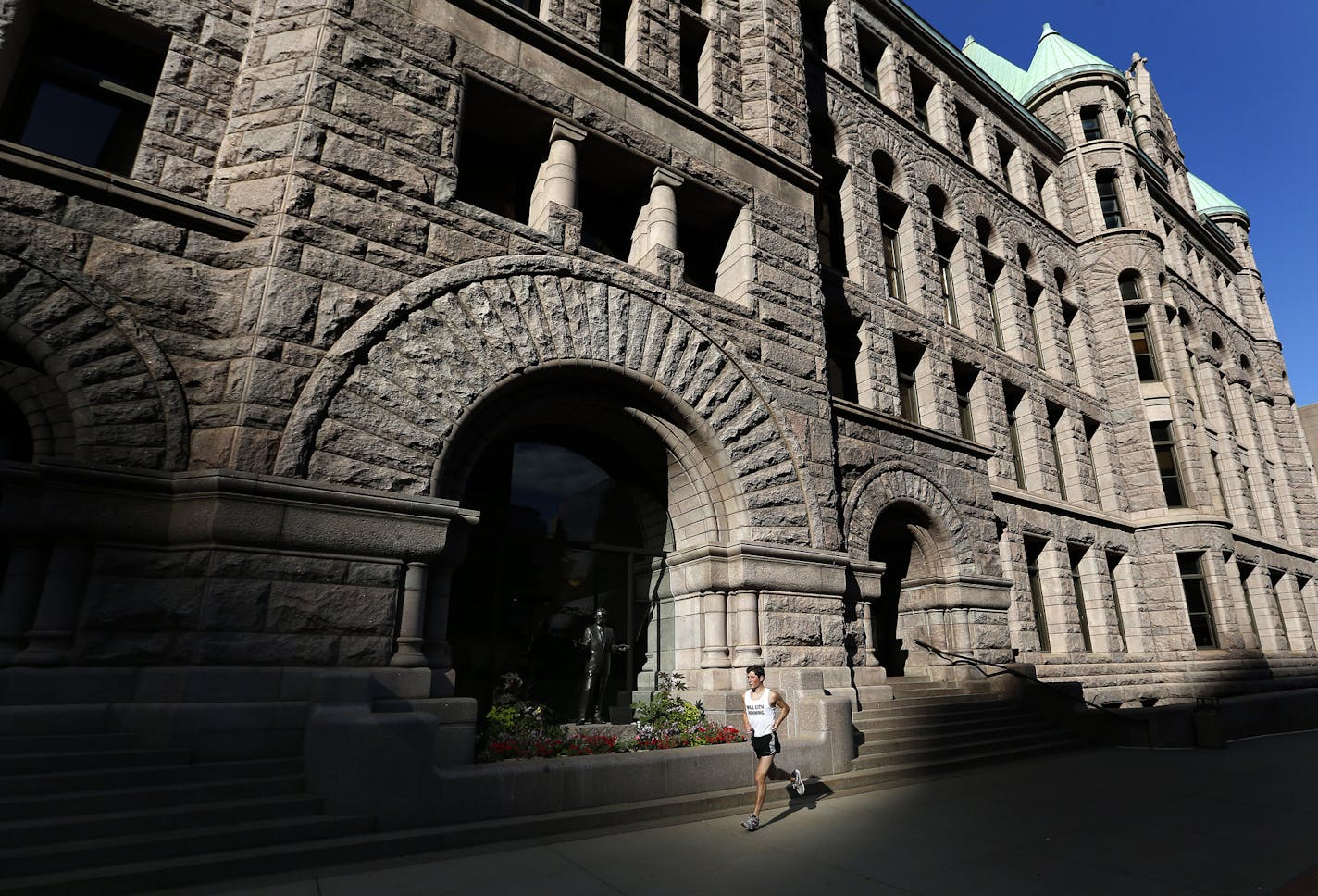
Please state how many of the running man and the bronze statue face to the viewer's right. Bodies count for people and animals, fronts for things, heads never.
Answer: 0

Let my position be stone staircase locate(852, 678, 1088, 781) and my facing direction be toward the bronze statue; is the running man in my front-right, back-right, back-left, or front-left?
front-left

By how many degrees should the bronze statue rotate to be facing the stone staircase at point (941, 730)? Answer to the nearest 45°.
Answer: approximately 90° to its left

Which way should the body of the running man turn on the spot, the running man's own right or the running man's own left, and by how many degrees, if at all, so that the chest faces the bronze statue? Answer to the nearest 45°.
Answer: approximately 90° to the running man's own right

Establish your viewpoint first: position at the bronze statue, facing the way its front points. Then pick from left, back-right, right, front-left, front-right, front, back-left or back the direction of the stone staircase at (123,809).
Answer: front-right

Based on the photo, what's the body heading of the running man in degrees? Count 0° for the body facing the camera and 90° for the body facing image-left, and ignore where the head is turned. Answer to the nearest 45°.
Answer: approximately 45°

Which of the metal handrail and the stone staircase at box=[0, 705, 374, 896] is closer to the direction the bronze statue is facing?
the stone staircase

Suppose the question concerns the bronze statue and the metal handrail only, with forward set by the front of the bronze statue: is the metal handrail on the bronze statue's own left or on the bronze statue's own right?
on the bronze statue's own left

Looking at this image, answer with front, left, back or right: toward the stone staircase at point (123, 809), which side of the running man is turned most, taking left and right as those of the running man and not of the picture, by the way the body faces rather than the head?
front

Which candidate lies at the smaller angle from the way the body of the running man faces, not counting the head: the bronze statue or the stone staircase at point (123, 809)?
the stone staircase

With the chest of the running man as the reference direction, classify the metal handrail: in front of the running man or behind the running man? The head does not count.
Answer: behind

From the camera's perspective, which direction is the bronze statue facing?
toward the camera
